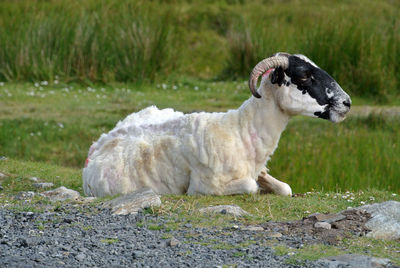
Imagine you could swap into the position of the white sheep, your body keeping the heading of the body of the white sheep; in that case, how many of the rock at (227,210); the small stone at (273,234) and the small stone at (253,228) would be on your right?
3

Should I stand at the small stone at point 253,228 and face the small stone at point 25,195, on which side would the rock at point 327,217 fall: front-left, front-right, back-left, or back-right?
back-right

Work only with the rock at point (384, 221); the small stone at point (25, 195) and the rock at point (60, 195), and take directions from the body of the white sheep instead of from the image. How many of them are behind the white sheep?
2

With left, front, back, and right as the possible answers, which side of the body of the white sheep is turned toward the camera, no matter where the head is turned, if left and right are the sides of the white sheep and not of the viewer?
right

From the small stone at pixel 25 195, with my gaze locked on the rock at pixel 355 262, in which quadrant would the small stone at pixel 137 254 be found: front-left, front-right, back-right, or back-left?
front-right

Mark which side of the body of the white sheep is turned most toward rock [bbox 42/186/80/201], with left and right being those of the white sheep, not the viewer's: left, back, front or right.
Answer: back

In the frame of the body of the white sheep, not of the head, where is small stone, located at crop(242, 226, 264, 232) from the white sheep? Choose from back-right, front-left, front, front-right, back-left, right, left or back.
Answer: right

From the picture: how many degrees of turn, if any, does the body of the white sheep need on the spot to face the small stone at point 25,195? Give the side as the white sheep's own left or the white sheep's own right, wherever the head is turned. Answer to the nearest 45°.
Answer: approximately 180°

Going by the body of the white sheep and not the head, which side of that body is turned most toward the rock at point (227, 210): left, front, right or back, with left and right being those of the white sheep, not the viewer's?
right

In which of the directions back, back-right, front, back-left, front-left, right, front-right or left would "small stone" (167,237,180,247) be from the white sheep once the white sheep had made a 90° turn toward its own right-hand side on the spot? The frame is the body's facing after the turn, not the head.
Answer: front

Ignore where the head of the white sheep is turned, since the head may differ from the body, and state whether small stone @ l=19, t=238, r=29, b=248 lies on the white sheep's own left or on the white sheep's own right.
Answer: on the white sheep's own right

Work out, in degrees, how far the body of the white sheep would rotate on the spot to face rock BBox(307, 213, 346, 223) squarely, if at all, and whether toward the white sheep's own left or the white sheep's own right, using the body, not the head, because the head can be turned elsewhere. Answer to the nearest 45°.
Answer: approximately 45° to the white sheep's own right

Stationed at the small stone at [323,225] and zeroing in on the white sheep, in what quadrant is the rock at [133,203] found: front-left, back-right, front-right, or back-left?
front-left
